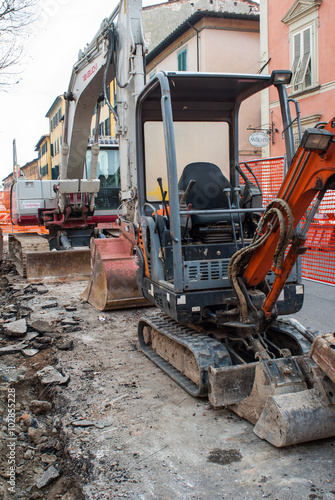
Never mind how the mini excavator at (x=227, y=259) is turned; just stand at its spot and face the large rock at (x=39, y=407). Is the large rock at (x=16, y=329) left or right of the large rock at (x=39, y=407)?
right

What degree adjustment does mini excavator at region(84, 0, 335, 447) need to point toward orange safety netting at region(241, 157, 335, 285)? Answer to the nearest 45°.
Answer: approximately 135° to its left

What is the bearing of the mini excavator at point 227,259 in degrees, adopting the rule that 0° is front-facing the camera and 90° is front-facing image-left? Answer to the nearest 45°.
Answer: approximately 315°

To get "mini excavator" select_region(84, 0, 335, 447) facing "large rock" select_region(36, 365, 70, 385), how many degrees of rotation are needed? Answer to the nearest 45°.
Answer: approximately 135° to its right

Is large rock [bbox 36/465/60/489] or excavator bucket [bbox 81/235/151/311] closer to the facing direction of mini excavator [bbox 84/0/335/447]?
the large rock

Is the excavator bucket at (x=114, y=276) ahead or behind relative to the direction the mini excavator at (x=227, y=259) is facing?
behind

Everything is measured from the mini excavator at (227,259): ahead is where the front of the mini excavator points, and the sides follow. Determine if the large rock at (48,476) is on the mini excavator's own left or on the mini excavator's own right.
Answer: on the mini excavator's own right
